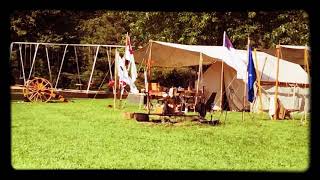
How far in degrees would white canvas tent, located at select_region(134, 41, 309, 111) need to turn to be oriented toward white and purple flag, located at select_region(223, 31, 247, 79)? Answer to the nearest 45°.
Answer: approximately 45° to its left

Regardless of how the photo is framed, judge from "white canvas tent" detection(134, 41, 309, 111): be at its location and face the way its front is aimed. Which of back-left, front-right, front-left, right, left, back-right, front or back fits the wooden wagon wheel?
front-right

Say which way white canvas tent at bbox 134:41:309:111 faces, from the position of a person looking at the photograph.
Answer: facing the viewer and to the left of the viewer
